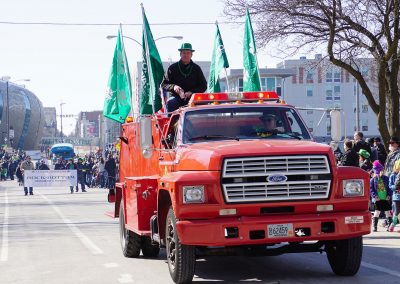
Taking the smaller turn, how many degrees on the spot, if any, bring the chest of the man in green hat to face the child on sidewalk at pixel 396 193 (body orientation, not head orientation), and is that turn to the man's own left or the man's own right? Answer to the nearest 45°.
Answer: approximately 135° to the man's own left

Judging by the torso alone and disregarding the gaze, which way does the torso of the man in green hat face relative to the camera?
toward the camera

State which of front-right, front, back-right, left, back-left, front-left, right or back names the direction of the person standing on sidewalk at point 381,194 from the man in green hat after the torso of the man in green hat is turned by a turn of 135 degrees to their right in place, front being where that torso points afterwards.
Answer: right

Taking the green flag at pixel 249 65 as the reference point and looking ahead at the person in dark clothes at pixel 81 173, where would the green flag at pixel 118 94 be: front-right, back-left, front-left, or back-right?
front-left

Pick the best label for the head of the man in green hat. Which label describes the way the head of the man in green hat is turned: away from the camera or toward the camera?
toward the camera

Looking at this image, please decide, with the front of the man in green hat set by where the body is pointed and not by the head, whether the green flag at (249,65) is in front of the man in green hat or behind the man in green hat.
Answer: behind

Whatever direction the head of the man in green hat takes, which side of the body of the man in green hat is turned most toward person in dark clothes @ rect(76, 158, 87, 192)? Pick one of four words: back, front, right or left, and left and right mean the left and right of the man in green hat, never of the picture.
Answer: back

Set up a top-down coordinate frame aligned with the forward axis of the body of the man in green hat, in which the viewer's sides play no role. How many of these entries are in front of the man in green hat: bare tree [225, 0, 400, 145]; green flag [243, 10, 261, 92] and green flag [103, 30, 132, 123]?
0

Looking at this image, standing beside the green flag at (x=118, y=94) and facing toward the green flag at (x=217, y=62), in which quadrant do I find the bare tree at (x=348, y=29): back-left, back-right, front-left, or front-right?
front-left

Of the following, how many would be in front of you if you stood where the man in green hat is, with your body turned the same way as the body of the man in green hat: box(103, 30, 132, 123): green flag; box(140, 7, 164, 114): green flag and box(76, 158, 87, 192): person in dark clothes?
0

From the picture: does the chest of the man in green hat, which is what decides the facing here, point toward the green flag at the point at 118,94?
no
